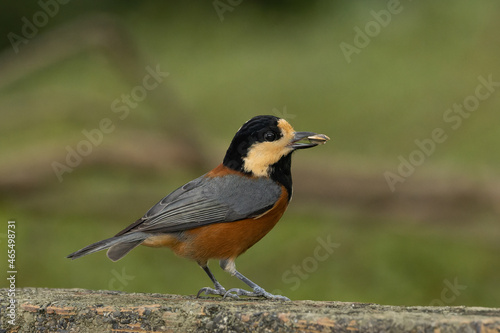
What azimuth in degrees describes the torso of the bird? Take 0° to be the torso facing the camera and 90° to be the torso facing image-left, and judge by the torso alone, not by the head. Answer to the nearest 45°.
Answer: approximately 270°
